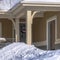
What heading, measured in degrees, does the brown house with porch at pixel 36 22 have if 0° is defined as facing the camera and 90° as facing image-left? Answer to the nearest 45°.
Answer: approximately 45°
